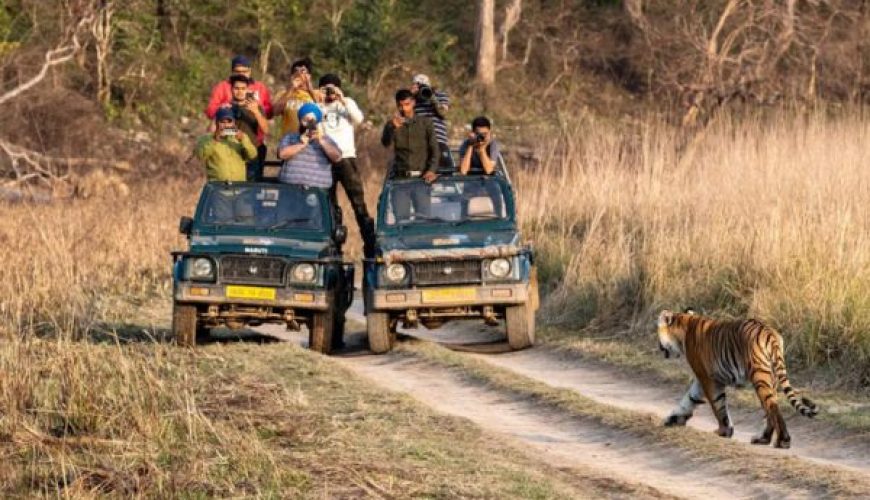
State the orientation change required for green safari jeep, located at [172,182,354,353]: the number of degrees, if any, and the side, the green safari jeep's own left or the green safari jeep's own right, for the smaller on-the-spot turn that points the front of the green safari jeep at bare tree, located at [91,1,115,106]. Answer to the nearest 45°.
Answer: approximately 180°

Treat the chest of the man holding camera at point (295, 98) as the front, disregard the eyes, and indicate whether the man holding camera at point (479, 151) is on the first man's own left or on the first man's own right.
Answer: on the first man's own left

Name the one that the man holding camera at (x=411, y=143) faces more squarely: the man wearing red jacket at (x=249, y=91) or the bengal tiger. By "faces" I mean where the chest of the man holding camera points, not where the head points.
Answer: the bengal tiger

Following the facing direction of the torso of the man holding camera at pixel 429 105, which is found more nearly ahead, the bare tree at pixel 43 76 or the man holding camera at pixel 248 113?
the man holding camera

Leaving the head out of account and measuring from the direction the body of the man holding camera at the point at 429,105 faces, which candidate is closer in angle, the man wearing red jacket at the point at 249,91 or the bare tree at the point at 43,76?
the man wearing red jacket

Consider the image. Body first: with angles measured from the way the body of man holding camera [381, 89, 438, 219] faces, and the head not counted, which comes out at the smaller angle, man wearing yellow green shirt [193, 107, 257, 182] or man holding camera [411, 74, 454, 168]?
the man wearing yellow green shirt

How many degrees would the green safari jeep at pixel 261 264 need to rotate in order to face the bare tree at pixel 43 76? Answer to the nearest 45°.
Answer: approximately 180°
